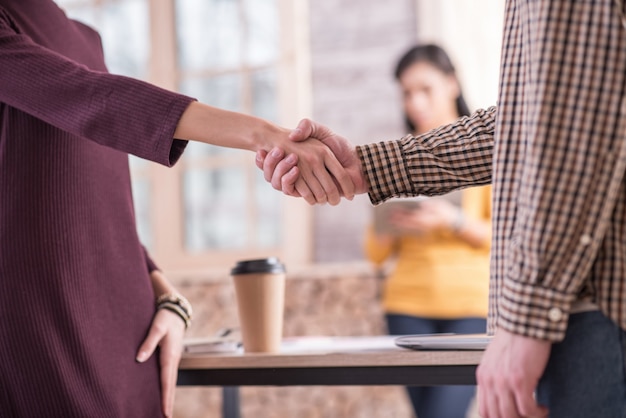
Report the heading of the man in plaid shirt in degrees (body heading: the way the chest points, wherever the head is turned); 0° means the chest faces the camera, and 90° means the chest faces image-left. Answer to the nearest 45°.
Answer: approximately 90°

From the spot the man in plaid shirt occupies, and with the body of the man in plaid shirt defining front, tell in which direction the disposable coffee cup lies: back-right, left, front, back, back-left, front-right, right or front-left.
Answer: front-right

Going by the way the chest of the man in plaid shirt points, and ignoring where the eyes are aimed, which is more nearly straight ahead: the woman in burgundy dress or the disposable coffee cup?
the woman in burgundy dress

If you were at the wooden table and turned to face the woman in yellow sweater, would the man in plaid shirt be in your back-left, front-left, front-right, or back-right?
back-right

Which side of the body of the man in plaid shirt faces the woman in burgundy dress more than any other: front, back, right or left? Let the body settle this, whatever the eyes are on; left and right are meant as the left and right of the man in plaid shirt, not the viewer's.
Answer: front

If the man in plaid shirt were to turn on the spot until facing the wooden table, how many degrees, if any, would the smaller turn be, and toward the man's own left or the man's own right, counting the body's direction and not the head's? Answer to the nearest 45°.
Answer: approximately 45° to the man's own right
